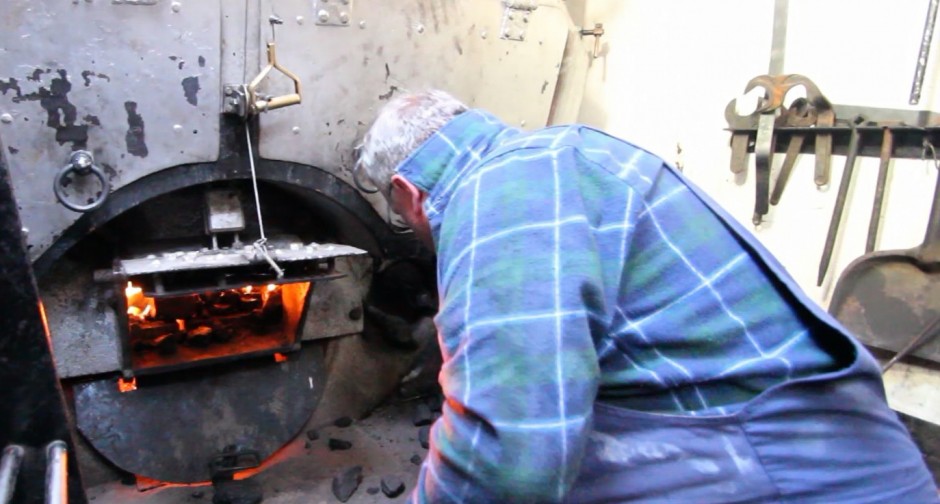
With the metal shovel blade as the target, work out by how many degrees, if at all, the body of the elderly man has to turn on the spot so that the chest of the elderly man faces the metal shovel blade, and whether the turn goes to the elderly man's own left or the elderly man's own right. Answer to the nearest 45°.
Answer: approximately 90° to the elderly man's own right

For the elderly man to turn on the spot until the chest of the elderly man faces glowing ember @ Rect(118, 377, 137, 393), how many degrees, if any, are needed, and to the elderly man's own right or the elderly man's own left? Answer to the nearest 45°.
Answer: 0° — they already face it

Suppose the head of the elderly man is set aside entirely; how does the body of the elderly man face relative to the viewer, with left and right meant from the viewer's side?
facing away from the viewer and to the left of the viewer

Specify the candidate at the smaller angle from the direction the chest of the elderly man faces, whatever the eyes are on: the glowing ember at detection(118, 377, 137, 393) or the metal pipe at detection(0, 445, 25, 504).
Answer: the glowing ember

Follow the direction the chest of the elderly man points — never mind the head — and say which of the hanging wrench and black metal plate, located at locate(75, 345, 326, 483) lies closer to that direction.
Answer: the black metal plate

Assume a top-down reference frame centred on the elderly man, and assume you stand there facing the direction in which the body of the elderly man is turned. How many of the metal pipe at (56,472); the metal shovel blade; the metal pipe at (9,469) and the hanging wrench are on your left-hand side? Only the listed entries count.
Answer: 2

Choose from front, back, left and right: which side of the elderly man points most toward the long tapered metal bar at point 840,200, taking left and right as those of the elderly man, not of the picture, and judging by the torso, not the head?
right

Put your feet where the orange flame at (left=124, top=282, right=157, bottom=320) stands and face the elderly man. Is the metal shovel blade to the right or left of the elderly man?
left

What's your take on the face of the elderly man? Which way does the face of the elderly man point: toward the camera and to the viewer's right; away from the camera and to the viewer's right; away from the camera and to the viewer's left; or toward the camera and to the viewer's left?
away from the camera and to the viewer's left

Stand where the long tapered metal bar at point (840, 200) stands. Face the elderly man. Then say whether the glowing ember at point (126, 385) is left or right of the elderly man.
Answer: right

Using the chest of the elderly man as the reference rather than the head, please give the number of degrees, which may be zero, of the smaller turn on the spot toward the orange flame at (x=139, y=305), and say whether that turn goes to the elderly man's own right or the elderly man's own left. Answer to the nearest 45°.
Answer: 0° — they already face it

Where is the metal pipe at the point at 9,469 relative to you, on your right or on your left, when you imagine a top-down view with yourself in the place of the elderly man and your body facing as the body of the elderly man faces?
on your left
